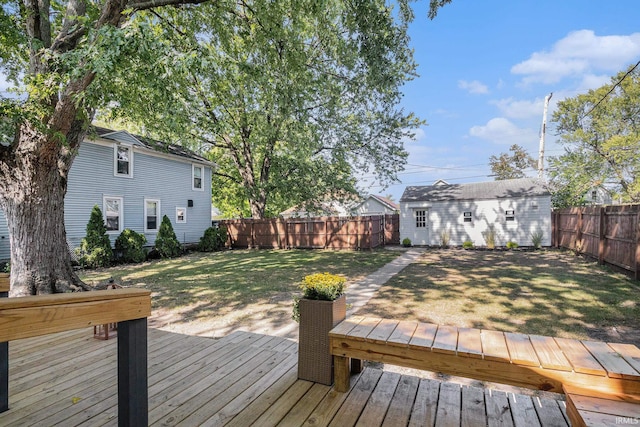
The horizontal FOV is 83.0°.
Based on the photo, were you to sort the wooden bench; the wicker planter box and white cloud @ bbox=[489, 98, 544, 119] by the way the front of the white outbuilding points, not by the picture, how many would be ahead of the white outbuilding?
2

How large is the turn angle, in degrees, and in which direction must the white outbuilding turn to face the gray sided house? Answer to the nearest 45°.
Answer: approximately 45° to its right

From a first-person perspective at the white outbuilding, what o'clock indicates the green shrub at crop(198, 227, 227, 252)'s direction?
The green shrub is roughly at 2 o'clock from the white outbuilding.

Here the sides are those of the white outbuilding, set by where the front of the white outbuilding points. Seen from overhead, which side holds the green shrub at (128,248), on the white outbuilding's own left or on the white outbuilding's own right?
on the white outbuilding's own right

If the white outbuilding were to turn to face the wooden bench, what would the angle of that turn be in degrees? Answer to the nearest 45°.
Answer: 0° — it already faces it

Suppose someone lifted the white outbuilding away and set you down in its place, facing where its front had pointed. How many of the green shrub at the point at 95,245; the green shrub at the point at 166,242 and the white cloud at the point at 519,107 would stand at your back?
1

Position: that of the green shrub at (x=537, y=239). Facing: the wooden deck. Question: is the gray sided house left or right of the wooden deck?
right

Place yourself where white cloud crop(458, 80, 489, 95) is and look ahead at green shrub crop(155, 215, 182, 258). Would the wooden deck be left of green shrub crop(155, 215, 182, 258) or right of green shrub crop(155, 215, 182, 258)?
left

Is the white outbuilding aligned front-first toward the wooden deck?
yes

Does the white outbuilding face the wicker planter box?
yes

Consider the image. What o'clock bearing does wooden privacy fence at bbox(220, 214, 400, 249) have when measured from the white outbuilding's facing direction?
The wooden privacy fence is roughly at 2 o'clock from the white outbuilding.

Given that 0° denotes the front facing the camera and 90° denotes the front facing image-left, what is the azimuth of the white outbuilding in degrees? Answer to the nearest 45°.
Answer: approximately 0°
